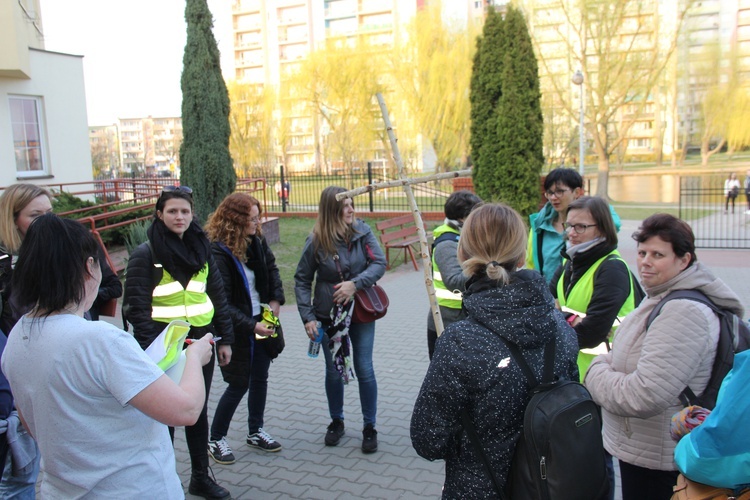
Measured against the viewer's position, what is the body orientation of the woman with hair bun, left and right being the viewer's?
facing away from the viewer

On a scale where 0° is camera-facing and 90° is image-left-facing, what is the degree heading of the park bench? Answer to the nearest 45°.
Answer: approximately 315°

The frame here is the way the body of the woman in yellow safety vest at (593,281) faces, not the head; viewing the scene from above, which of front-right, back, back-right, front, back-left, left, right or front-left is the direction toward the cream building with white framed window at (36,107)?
right

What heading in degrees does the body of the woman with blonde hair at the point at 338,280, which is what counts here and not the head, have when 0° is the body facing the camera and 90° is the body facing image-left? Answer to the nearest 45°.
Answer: approximately 0°

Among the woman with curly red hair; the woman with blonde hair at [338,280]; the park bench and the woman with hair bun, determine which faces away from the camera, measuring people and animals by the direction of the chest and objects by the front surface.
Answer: the woman with hair bun

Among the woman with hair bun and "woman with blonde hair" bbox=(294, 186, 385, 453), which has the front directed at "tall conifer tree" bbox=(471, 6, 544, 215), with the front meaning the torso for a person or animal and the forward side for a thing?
the woman with hair bun

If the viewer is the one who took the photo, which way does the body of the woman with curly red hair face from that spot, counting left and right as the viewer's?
facing the viewer and to the right of the viewer

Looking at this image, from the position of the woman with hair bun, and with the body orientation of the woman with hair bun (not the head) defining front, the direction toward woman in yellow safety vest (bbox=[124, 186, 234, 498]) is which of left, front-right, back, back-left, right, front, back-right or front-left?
front-left

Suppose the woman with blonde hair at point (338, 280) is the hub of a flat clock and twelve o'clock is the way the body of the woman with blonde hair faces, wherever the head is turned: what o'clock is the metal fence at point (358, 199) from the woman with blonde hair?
The metal fence is roughly at 6 o'clock from the woman with blonde hair.

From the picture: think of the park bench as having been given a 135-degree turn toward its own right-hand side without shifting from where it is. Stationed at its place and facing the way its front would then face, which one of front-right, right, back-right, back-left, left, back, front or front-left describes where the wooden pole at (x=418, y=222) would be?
left

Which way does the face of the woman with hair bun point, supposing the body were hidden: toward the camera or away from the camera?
away from the camera

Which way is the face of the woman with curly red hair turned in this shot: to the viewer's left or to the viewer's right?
to the viewer's right

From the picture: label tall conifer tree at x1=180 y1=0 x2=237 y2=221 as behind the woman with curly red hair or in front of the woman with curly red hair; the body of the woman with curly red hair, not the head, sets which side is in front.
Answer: behind

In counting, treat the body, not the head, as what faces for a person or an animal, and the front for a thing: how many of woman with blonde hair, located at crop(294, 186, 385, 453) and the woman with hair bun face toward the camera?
1
